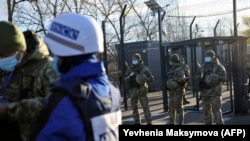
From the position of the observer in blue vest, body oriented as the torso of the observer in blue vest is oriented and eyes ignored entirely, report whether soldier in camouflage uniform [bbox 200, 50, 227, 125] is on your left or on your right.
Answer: on your right

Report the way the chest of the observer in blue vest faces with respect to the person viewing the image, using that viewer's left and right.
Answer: facing away from the viewer and to the left of the viewer

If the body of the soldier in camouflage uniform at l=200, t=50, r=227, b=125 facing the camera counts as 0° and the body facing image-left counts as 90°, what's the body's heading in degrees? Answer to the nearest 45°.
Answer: approximately 45°

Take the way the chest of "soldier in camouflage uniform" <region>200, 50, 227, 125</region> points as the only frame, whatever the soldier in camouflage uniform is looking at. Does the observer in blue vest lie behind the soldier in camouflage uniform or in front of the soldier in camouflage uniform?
in front

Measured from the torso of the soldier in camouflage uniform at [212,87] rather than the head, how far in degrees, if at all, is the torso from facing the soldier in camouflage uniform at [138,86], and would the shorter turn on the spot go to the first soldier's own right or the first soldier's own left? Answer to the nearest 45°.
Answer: approximately 45° to the first soldier's own right
